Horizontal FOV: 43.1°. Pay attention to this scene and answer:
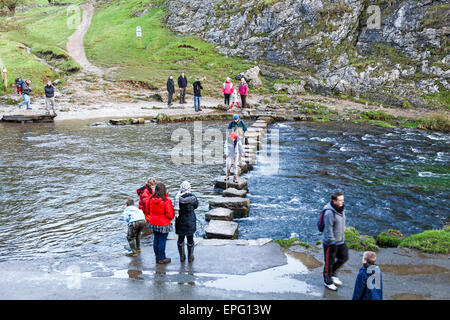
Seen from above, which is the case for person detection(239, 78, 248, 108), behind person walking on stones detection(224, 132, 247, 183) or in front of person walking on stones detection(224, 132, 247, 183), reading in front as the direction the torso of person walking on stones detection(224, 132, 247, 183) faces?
behind

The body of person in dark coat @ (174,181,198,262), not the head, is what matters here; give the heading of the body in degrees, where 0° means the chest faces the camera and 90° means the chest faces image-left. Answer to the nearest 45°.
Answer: approximately 180°

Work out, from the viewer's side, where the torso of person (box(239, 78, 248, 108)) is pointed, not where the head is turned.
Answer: toward the camera

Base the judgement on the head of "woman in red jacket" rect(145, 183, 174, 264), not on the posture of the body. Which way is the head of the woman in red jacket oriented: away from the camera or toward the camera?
away from the camera

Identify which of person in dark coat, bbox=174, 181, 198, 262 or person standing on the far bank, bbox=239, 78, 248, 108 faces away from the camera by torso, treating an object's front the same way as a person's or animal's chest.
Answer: the person in dark coat

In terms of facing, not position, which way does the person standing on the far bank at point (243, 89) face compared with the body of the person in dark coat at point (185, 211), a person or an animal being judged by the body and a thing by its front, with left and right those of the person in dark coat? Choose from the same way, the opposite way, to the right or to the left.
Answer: the opposite way

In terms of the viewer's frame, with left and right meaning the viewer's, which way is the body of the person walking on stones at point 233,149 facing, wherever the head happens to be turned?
facing the viewer

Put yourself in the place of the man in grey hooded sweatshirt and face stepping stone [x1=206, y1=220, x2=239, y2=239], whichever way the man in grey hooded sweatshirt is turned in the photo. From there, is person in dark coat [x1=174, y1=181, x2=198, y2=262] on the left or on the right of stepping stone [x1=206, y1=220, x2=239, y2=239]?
left

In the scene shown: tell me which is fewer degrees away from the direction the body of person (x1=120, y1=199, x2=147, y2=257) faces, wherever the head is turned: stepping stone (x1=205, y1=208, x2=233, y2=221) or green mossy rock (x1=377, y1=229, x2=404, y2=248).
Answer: the stepping stone

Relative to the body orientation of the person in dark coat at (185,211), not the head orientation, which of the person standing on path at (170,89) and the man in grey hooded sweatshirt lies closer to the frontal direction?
the person standing on path
